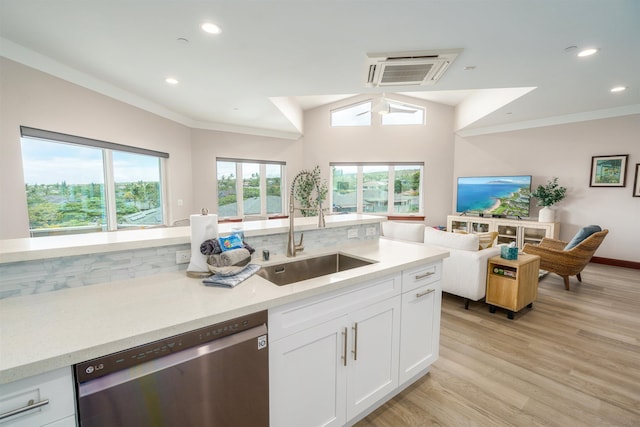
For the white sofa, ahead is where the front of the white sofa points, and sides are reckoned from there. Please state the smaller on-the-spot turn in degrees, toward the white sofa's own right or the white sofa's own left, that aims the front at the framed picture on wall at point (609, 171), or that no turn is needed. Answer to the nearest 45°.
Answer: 0° — it already faces it

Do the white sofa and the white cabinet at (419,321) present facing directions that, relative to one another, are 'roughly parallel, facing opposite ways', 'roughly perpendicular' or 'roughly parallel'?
roughly perpendicular

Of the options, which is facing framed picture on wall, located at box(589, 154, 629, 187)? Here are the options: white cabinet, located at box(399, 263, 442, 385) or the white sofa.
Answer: the white sofa

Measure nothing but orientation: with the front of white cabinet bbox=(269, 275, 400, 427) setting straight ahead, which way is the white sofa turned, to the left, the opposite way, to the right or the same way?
to the left

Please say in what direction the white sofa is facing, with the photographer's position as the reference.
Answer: facing away from the viewer and to the right of the viewer

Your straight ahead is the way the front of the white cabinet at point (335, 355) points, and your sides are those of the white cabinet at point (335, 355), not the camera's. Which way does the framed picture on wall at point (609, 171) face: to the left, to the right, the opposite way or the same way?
to the right

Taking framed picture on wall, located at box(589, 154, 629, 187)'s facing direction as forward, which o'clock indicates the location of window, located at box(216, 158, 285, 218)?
The window is roughly at 2 o'clock from the framed picture on wall.

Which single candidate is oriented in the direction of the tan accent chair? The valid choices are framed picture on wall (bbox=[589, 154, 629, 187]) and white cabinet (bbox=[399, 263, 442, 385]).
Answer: the framed picture on wall

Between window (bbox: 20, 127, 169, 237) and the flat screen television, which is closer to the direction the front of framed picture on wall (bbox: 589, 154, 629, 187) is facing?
the window

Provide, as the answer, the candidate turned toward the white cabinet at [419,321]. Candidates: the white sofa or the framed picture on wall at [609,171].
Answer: the framed picture on wall

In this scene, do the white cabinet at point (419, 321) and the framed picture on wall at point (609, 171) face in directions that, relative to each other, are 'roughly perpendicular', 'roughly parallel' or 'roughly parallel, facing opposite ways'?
roughly perpendicular

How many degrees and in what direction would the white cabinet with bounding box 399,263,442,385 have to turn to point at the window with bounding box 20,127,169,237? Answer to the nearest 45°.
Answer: approximately 135° to its right
